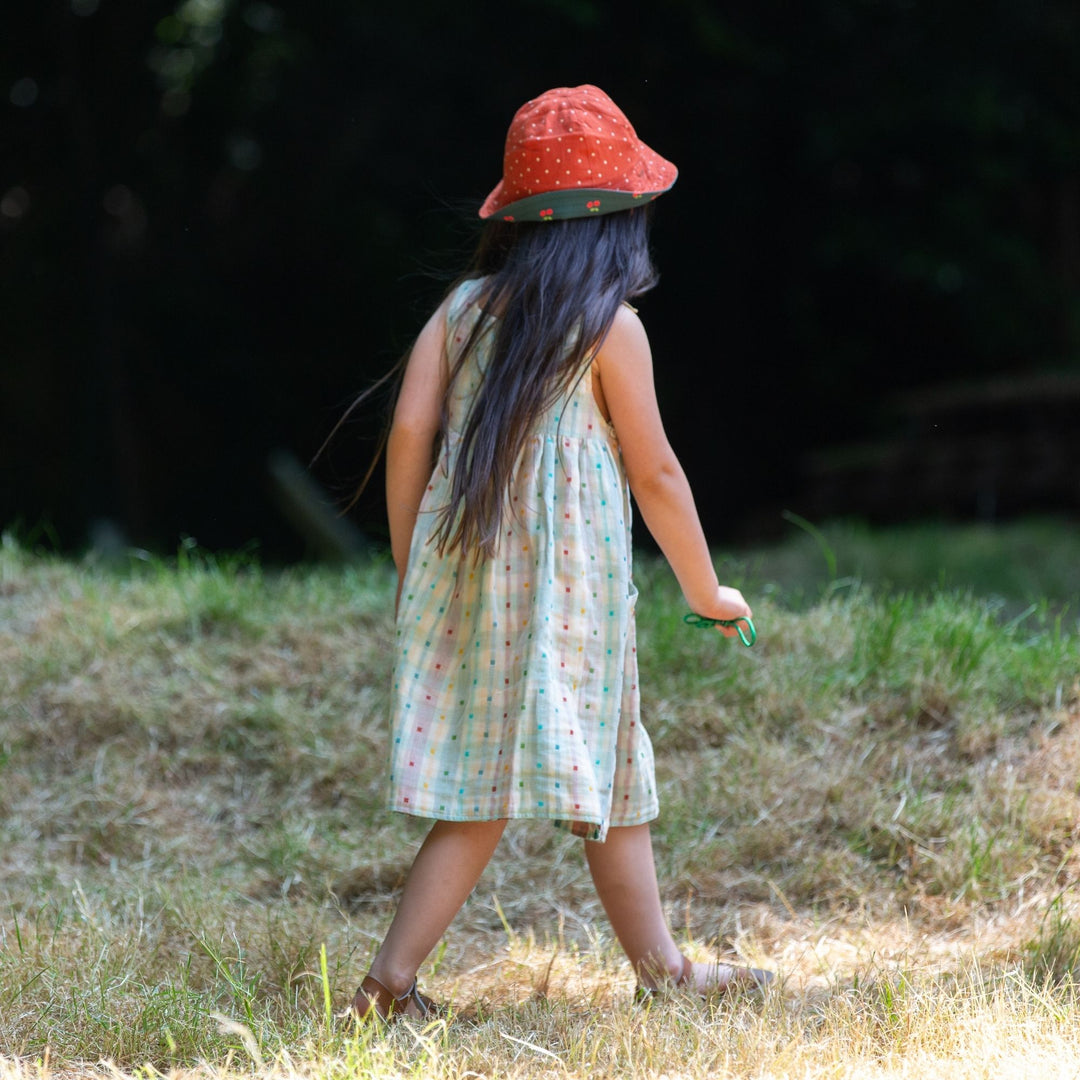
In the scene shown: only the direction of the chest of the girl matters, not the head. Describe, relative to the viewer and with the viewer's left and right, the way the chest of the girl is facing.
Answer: facing away from the viewer and to the right of the viewer

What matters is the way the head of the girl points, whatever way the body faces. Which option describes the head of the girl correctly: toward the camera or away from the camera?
away from the camera
